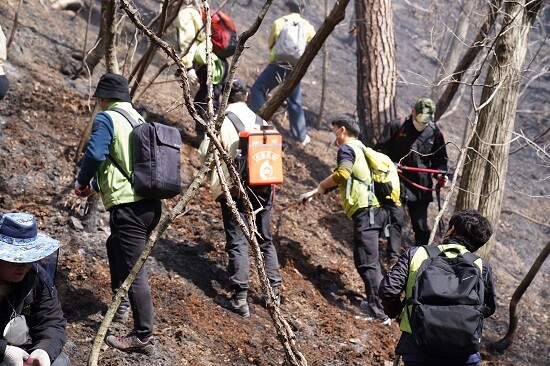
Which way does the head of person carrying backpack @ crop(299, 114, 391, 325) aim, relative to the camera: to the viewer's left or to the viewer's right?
to the viewer's left

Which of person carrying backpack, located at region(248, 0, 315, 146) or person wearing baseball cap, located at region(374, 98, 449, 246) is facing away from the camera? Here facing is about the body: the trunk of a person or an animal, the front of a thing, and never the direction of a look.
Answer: the person carrying backpack

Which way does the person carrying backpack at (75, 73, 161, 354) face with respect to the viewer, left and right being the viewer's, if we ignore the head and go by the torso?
facing away from the viewer and to the left of the viewer

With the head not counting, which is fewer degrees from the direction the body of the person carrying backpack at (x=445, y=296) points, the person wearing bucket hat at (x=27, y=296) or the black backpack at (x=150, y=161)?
the black backpack

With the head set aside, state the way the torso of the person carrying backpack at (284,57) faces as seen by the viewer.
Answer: away from the camera

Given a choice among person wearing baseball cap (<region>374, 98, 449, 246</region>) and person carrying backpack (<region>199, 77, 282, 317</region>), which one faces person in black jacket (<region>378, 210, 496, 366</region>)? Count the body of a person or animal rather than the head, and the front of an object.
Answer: the person wearing baseball cap

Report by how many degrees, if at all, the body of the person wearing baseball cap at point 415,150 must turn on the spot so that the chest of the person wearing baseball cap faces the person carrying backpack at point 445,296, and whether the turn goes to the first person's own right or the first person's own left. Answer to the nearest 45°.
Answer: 0° — they already face them

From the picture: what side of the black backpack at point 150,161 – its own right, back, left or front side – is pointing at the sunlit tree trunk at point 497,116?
left

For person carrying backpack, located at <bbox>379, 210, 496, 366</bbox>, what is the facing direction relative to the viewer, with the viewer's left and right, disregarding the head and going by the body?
facing away from the viewer

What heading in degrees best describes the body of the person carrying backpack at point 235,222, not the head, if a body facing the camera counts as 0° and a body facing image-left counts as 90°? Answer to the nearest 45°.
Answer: approximately 135°
